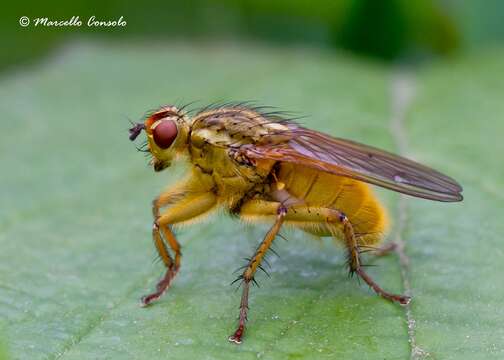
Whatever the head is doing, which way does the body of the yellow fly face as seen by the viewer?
to the viewer's left
